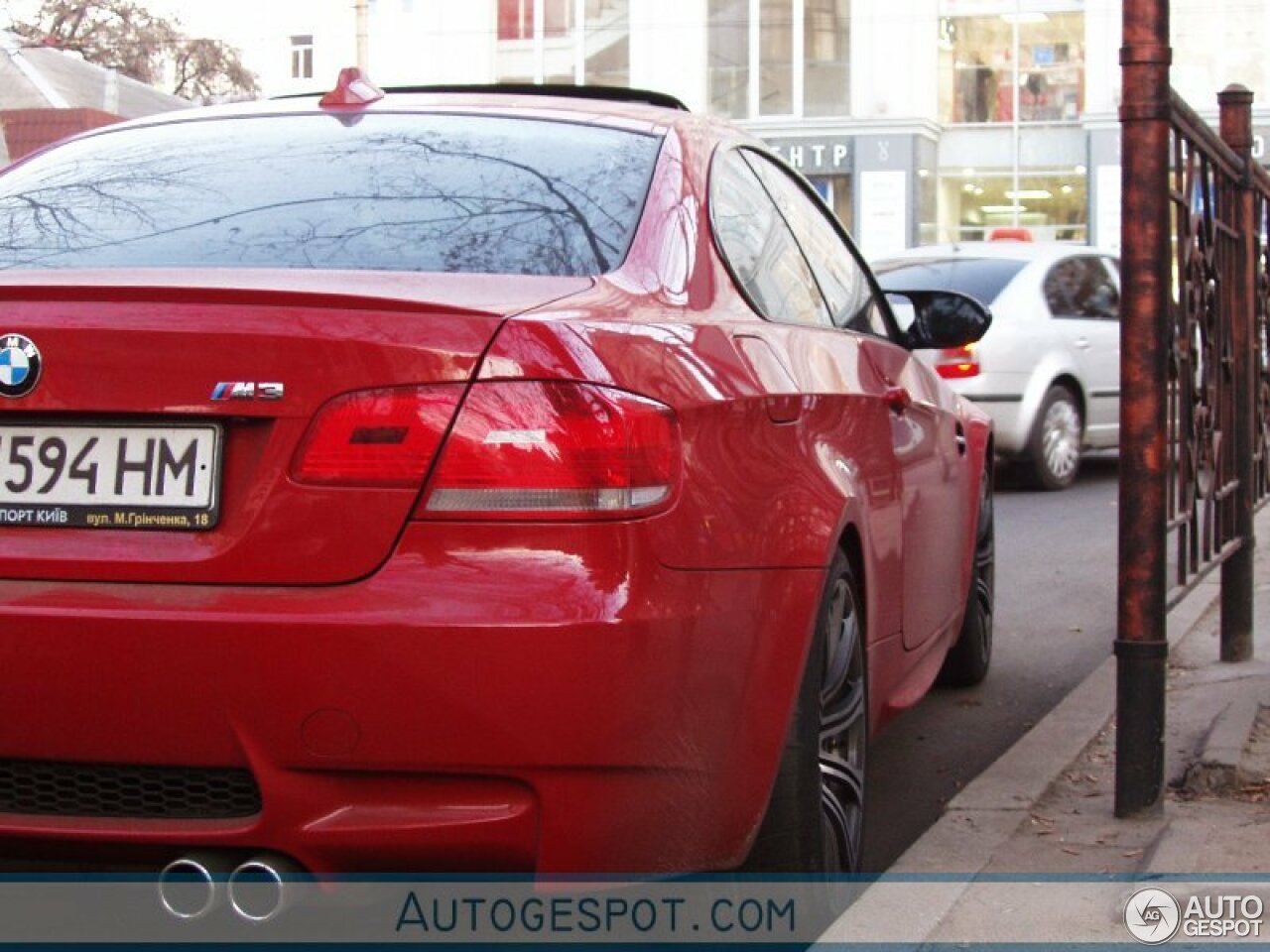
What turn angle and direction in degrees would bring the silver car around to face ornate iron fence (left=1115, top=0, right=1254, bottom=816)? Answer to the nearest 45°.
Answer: approximately 135° to its right

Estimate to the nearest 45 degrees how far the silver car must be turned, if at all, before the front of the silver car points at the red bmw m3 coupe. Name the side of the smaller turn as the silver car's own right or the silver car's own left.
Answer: approximately 135° to the silver car's own right

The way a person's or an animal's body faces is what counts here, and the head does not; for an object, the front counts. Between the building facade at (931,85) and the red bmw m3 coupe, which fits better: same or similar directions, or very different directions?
very different directions

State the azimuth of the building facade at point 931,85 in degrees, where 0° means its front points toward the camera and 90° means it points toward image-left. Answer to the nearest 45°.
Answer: approximately 0°

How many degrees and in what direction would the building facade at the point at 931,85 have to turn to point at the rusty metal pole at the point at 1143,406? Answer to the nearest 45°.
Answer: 0° — it already faces it

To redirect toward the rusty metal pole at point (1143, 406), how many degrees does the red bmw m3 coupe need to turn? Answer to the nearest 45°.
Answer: approximately 135° to its right

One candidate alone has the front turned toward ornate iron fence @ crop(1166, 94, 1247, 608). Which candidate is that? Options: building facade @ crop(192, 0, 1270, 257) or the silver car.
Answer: the building facade

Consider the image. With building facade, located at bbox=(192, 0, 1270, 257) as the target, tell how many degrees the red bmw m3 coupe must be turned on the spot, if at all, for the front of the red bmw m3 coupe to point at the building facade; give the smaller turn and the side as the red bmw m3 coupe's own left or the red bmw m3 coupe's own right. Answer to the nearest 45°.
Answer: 0° — it already faces it

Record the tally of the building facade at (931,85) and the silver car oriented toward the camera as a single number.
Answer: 1

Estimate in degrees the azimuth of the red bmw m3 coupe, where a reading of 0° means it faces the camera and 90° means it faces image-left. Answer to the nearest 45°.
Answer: approximately 180°

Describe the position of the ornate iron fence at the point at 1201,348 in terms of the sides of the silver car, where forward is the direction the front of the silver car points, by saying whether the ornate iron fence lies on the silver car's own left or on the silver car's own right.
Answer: on the silver car's own right

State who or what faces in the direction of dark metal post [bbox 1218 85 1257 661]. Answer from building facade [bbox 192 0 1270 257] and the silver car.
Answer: the building facade
